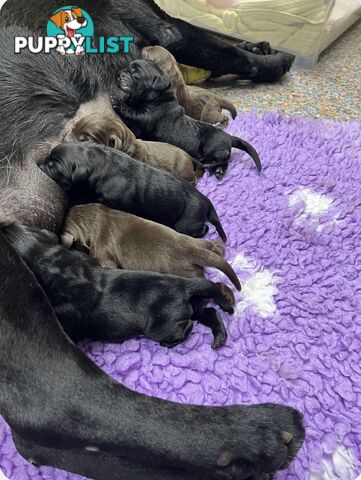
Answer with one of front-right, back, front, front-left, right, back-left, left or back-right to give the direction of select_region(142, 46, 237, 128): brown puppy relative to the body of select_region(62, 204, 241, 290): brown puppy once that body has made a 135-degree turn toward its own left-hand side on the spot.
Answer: back-left

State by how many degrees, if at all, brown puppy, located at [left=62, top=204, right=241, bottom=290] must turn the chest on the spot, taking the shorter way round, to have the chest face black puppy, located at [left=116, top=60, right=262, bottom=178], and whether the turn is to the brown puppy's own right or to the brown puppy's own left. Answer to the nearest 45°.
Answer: approximately 90° to the brown puppy's own right

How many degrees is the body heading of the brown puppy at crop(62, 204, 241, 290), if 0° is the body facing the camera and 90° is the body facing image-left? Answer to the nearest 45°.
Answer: approximately 90°
